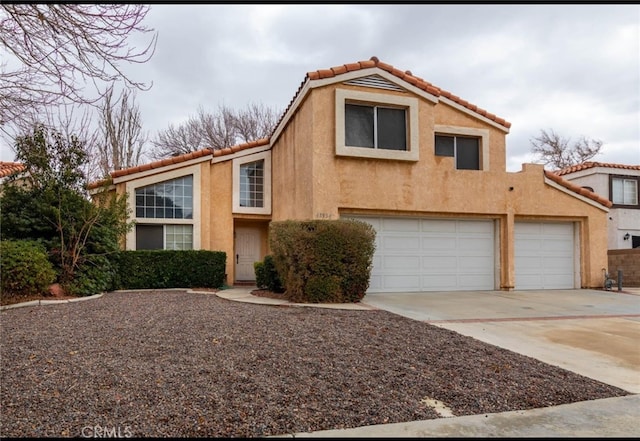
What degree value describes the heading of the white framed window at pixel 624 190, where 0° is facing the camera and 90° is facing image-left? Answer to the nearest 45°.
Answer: approximately 0°

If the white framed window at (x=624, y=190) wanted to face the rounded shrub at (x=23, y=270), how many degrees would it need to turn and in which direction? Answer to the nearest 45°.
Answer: approximately 45° to its right

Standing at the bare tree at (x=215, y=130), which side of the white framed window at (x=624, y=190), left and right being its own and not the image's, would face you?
right

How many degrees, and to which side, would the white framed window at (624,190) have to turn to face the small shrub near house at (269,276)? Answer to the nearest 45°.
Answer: approximately 45° to its right

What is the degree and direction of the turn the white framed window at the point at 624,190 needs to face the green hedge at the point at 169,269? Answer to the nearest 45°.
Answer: approximately 45° to its right
